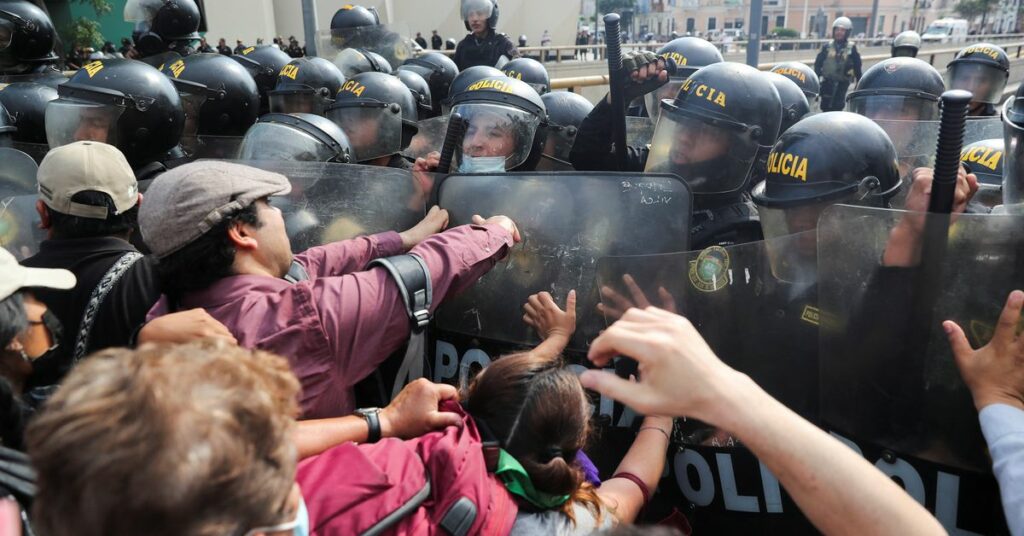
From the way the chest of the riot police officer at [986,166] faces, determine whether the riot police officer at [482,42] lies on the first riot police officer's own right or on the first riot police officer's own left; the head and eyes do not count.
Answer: on the first riot police officer's own right

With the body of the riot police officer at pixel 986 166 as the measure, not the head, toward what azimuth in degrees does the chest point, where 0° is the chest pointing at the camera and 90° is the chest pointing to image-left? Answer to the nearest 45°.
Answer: approximately 45°

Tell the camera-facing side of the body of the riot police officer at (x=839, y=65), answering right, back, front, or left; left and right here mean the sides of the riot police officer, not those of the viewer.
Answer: front

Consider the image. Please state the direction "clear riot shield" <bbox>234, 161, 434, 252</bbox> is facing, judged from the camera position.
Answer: facing the viewer

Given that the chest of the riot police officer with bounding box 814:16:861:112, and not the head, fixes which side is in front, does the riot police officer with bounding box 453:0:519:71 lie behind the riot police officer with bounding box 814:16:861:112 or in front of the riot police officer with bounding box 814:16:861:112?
in front

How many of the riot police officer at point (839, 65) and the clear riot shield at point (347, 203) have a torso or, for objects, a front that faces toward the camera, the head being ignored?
2

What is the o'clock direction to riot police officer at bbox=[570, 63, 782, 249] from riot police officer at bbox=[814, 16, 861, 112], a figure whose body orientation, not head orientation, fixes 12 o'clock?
riot police officer at bbox=[570, 63, 782, 249] is roughly at 12 o'clock from riot police officer at bbox=[814, 16, 861, 112].

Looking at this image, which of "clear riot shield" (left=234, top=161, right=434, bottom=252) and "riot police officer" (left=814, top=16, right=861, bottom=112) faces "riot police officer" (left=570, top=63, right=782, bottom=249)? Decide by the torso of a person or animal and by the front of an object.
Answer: "riot police officer" (left=814, top=16, right=861, bottom=112)

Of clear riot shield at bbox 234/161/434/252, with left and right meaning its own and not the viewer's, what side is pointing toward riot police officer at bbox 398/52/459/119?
back

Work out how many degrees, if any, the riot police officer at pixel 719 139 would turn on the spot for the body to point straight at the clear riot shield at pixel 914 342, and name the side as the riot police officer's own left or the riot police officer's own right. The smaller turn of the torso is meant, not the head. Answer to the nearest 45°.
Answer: approximately 45° to the riot police officer's own left

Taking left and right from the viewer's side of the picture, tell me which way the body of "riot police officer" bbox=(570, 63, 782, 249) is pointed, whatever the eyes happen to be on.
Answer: facing the viewer and to the left of the viewer

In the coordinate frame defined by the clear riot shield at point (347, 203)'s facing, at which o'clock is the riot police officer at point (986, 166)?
The riot police officer is roughly at 9 o'clock from the clear riot shield.

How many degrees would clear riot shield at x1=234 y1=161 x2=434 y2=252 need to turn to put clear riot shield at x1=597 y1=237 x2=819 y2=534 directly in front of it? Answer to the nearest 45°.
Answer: approximately 45° to its left

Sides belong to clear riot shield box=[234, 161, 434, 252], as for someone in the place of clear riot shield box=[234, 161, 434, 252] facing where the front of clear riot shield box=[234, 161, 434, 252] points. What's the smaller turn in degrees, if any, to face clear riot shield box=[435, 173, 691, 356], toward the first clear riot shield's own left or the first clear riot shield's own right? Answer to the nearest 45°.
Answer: approximately 45° to the first clear riot shield's own left
